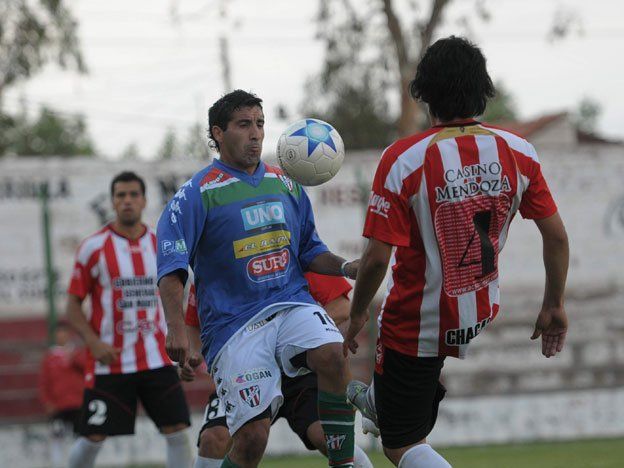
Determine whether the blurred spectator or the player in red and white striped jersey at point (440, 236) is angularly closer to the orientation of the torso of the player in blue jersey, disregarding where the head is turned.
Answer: the player in red and white striped jersey

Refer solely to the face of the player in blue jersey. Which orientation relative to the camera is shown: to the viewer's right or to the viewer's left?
to the viewer's right

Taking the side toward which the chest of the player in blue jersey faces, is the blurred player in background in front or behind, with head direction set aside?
behind

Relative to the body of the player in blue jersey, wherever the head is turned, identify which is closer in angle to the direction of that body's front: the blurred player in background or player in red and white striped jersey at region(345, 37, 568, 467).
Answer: the player in red and white striped jersey

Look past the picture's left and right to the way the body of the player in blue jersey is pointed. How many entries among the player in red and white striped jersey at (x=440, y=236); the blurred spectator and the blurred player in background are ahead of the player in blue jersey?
1

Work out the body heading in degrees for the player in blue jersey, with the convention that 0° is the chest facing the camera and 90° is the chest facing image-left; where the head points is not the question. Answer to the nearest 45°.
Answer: approximately 315°
